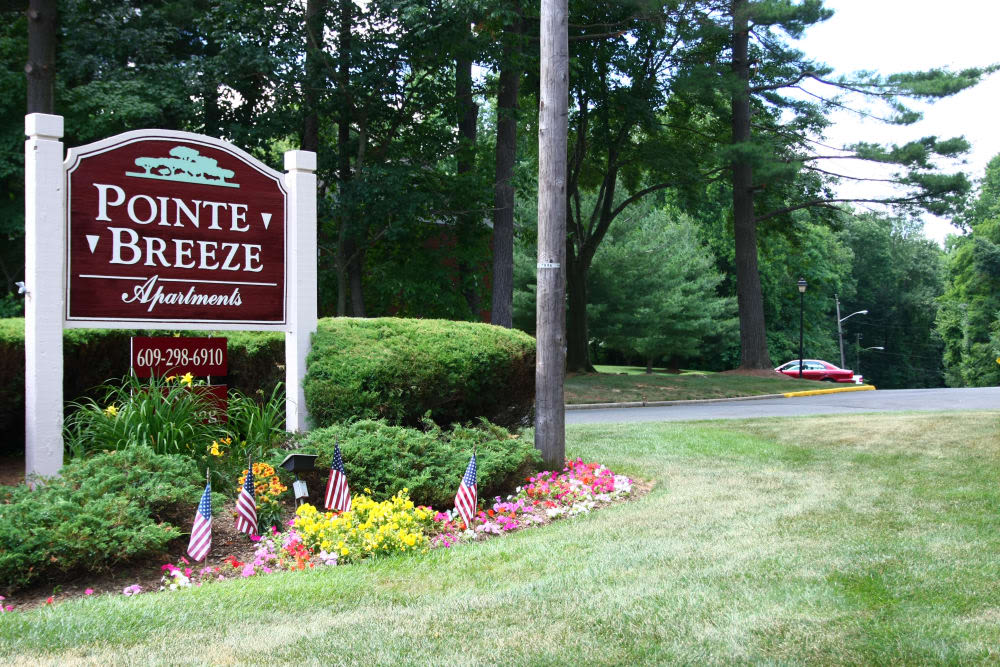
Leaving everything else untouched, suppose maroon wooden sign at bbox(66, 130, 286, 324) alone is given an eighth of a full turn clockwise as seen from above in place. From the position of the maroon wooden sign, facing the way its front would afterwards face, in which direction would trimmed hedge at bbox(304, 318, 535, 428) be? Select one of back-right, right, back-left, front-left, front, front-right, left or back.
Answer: left

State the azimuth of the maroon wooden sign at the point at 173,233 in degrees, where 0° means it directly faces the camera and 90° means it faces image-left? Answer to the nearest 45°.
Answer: approximately 315°

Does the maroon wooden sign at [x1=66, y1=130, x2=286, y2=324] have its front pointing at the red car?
no

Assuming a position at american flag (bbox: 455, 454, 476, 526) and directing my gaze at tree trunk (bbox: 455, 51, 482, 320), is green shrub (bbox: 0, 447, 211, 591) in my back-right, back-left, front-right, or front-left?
back-left

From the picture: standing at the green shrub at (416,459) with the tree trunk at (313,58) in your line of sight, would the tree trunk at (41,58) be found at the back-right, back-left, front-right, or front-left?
front-left

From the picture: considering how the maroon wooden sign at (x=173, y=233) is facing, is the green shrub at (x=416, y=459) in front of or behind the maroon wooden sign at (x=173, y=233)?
in front

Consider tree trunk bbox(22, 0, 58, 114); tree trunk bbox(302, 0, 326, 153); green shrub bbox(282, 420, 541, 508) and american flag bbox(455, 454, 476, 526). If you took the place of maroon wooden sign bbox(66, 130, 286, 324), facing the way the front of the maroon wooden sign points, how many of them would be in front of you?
2

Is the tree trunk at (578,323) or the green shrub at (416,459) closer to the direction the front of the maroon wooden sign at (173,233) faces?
the green shrub

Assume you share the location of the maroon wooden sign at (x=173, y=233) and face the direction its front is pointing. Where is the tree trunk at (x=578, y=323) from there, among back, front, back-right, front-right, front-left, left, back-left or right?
left

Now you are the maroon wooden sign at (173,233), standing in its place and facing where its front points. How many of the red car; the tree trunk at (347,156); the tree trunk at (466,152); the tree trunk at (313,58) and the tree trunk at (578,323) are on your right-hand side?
0

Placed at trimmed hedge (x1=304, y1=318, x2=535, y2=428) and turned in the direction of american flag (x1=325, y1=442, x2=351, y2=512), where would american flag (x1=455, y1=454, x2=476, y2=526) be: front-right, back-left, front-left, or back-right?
front-left

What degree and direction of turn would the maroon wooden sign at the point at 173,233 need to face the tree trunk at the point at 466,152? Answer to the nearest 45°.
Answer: approximately 90° to its left

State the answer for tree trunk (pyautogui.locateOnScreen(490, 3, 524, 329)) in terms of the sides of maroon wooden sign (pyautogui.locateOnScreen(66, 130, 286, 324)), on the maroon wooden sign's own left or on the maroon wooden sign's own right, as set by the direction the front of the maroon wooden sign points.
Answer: on the maroon wooden sign's own left

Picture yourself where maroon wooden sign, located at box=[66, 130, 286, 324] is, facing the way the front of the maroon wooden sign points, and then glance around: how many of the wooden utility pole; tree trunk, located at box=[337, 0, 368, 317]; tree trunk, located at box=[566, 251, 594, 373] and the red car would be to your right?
0

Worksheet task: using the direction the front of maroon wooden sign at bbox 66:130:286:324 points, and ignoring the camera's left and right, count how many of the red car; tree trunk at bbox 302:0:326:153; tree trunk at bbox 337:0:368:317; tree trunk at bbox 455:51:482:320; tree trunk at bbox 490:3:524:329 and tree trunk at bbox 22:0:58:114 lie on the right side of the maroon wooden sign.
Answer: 0

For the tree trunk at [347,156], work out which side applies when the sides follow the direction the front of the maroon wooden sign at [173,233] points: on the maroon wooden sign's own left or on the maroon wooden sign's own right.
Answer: on the maroon wooden sign's own left
